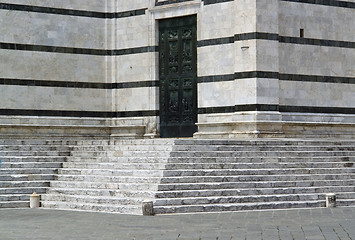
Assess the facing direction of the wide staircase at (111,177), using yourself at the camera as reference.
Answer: facing the viewer and to the left of the viewer

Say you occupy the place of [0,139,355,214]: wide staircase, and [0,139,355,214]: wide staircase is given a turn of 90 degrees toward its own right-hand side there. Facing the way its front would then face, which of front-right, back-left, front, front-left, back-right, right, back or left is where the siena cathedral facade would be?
right

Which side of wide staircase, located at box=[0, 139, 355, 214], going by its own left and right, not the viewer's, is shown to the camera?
front

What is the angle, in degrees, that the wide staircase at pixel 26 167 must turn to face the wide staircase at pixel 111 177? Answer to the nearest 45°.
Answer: approximately 45° to its left

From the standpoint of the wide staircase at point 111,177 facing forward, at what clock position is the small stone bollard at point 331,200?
The small stone bollard is roughly at 8 o'clock from the wide staircase.

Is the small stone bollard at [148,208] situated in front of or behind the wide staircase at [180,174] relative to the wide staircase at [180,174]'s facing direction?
in front

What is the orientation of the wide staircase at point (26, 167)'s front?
toward the camera
